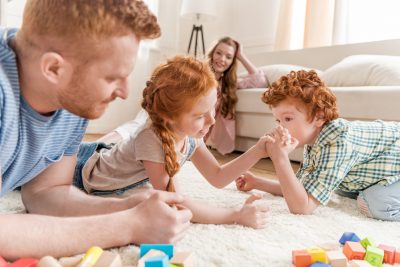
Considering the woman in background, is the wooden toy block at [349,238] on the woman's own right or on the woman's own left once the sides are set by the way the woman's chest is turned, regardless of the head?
on the woman's own left

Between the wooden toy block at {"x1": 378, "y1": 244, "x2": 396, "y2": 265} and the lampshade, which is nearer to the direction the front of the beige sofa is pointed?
the wooden toy block

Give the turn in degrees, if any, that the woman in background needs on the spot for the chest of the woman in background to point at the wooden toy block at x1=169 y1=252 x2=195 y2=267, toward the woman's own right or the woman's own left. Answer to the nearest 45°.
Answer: approximately 45° to the woman's own left

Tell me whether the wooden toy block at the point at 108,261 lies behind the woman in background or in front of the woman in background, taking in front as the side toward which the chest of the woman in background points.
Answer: in front

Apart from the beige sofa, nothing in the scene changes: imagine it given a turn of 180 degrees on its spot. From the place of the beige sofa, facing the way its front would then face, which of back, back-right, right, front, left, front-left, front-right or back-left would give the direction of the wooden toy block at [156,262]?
back

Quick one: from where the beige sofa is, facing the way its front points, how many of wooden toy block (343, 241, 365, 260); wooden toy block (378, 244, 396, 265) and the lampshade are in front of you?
2

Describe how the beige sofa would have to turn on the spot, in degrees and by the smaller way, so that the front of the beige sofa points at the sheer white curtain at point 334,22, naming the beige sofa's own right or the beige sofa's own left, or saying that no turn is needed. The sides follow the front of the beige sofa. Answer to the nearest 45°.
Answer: approximately 180°

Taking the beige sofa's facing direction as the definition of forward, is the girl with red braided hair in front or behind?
in front

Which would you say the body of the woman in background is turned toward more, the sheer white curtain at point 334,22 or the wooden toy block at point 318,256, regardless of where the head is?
the wooden toy block

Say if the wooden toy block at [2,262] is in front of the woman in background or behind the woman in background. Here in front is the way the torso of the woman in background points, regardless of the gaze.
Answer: in front

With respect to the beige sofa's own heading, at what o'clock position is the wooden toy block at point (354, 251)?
The wooden toy block is roughly at 12 o'clock from the beige sofa.

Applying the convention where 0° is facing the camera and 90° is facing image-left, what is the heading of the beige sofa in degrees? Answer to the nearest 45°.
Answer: approximately 0°

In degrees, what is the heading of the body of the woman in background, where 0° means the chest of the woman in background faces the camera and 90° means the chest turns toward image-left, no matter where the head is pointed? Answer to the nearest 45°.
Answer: approximately 45°
